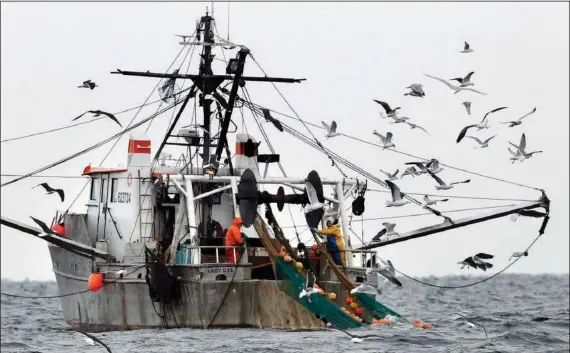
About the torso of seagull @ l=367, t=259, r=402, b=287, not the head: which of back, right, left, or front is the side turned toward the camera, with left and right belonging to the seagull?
left

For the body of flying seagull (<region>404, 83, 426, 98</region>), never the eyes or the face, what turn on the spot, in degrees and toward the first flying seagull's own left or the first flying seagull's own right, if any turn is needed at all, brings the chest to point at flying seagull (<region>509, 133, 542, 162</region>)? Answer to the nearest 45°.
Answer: approximately 135° to the first flying seagull's own right

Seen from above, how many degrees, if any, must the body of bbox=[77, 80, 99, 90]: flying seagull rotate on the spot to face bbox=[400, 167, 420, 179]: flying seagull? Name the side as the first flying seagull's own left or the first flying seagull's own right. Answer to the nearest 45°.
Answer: approximately 135° to the first flying seagull's own left

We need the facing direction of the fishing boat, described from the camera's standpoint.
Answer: facing away from the viewer and to the left of the viewer
